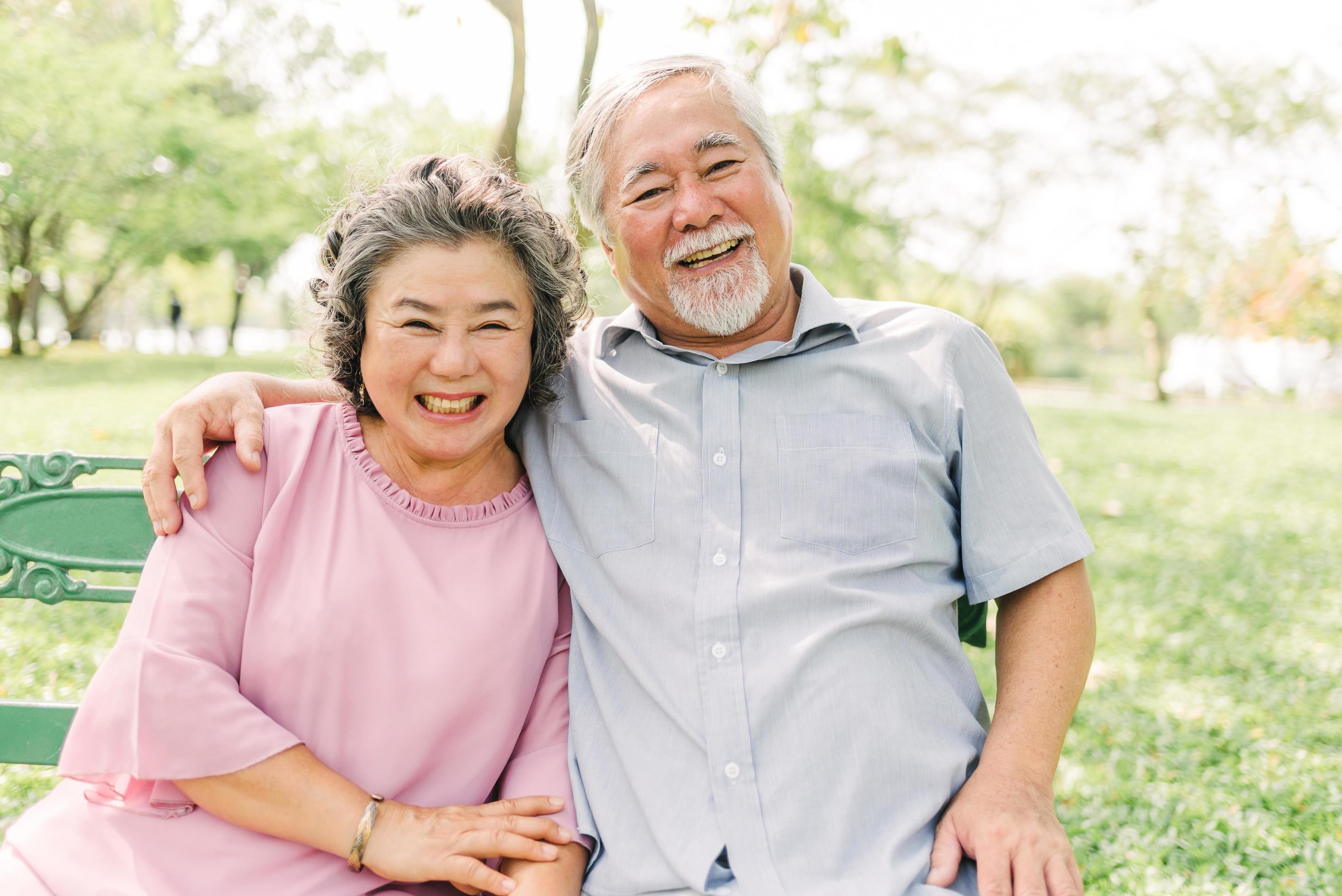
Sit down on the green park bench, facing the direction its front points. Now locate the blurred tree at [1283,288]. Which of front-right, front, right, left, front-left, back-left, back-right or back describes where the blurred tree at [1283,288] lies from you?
back-left

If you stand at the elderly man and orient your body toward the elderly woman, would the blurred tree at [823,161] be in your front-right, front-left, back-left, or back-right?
back-right

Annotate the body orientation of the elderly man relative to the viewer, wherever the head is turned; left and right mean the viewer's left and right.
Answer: facing the viewer

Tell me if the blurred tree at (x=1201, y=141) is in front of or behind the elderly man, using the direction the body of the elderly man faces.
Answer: behind

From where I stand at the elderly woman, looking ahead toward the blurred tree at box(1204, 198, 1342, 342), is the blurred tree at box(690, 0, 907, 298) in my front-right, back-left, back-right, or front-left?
front-left

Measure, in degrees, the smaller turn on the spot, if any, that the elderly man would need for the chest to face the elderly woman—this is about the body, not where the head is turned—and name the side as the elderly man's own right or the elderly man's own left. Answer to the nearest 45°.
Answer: approximately 90° to the elderly man's own right

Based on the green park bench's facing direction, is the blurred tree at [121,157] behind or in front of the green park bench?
behind

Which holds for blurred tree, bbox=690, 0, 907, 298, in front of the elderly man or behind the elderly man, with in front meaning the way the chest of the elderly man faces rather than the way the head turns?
behind

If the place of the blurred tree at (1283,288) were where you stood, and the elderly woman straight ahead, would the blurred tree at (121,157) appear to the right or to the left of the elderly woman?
right

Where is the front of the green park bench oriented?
toward the camera
